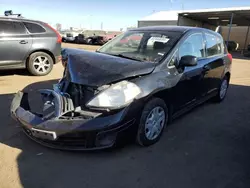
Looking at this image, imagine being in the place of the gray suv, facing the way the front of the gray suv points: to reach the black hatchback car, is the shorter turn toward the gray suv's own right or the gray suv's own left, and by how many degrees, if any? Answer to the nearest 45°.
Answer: approximately 90° to the gray suv's own left

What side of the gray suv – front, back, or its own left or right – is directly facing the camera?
left

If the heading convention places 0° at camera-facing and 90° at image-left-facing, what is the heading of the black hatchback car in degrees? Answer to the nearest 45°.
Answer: approximately 45°

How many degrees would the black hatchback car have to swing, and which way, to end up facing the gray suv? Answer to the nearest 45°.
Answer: approximately 90° to its right
